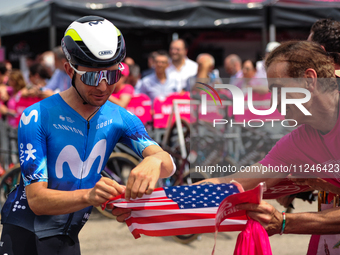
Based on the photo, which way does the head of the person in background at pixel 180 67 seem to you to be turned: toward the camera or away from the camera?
toward the camera

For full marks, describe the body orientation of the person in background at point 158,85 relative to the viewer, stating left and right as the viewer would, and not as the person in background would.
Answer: facing the viewer

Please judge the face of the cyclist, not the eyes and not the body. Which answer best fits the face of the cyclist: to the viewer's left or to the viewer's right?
to the viewer's right

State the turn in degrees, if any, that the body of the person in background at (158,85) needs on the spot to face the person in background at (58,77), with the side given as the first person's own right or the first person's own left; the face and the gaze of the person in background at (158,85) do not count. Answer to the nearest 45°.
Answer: approximately 45° to the first person's own right

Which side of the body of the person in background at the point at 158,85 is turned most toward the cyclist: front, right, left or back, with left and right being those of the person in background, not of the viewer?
front

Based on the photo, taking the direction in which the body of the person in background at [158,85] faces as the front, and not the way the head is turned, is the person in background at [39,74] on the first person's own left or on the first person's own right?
on the first person's own right

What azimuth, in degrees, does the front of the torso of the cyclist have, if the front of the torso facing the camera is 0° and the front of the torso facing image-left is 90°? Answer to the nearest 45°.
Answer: approximately 315°
